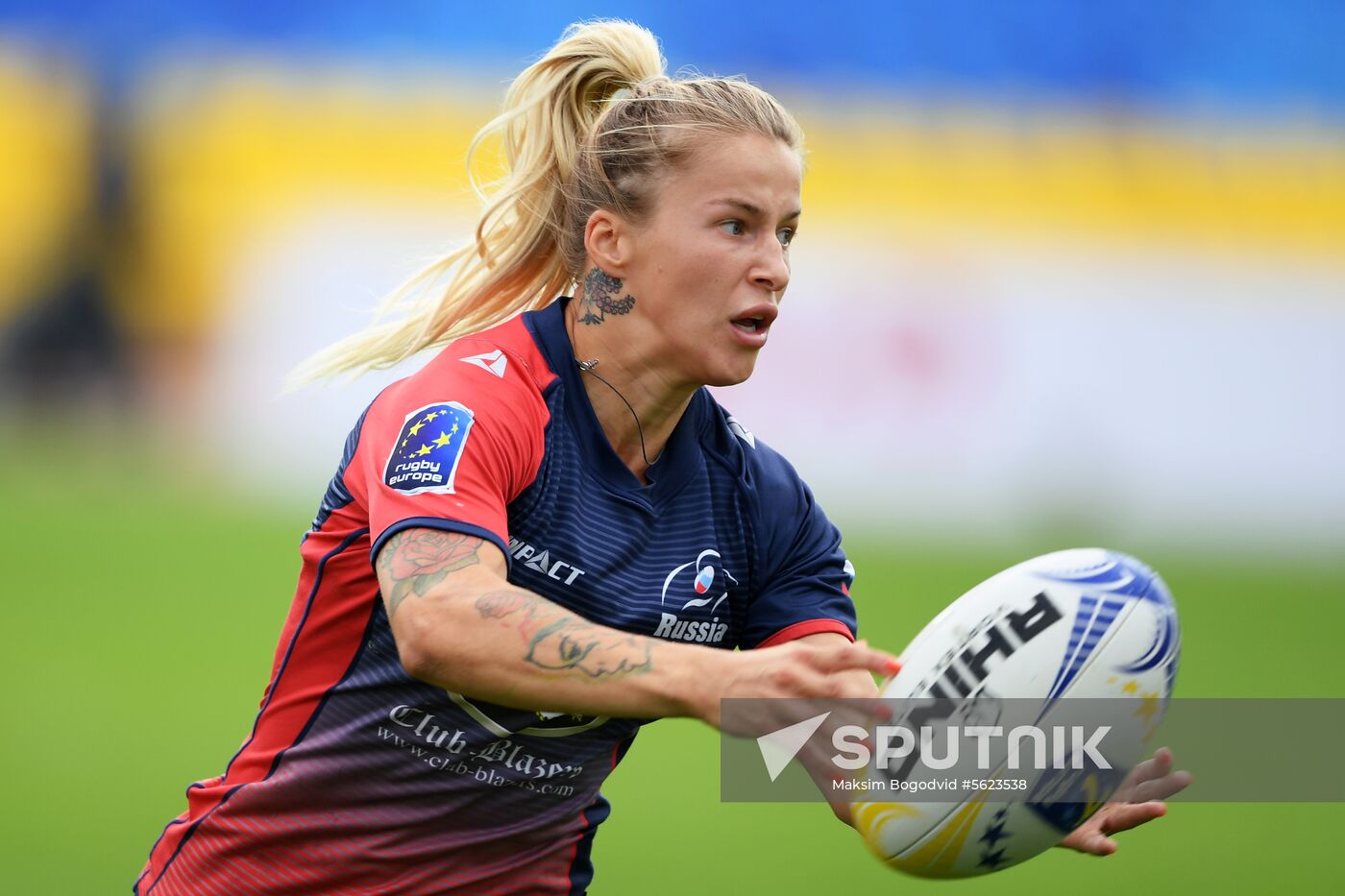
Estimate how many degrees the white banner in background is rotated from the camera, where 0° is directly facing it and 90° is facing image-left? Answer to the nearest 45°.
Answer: approximately 0°

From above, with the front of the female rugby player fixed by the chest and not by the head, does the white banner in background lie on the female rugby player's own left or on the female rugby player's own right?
on the female rugby player's own left

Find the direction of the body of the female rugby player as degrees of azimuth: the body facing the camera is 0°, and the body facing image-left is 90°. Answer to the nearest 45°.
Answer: approximately 315°

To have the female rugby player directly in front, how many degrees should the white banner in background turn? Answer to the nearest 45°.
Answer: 0° — it already faces them
